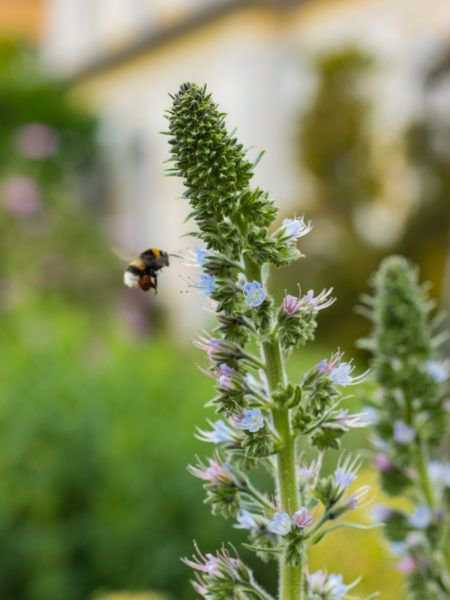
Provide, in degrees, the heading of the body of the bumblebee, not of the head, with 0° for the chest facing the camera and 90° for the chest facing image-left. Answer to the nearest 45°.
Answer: approximately 270°

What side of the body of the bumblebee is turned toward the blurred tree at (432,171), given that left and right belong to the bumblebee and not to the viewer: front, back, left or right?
left

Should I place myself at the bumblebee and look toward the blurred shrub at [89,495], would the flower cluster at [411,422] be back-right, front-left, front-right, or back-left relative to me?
front-right

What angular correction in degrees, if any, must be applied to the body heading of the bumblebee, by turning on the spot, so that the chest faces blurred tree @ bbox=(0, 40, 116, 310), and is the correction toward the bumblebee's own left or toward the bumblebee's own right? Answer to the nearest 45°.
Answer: approximately 90° to the bumblebee's own left

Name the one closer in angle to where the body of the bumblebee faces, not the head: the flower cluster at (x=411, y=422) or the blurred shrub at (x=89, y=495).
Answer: the flower cluster

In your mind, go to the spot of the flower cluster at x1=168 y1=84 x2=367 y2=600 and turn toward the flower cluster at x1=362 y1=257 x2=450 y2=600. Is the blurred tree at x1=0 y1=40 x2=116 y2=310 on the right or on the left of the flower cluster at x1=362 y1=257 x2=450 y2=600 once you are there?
left

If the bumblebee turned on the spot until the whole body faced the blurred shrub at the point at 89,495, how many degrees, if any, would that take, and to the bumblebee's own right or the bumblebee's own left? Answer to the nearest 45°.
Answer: approximately 90° to the bumblebee's own left

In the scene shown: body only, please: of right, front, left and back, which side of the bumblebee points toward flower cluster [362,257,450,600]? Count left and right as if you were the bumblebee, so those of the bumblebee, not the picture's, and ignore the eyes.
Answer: front
